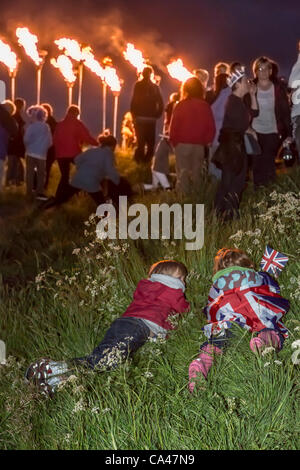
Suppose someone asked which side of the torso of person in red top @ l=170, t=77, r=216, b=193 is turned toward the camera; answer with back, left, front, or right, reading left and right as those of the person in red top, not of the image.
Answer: back

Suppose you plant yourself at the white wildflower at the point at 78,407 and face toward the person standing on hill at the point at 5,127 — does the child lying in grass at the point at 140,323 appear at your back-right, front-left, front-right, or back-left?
front-right

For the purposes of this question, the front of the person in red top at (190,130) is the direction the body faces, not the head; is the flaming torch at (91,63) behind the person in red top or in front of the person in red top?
in front

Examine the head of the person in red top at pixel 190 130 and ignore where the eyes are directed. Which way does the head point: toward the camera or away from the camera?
away from the camera

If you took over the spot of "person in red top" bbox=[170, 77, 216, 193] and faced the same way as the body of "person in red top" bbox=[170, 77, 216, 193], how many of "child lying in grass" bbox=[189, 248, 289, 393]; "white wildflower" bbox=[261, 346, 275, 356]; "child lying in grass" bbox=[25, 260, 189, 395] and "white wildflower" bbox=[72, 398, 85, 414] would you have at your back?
4

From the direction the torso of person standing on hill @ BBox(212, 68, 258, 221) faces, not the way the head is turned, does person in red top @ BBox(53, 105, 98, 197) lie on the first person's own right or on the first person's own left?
on the first person's own left

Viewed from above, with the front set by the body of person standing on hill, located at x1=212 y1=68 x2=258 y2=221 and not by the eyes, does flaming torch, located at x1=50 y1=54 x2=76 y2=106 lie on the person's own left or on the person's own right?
on the person's own left

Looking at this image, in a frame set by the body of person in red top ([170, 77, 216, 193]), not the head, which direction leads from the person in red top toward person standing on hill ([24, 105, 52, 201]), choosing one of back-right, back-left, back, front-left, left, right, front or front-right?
front-left

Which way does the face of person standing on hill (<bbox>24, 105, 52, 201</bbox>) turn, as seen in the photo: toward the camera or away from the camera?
away from the camera
